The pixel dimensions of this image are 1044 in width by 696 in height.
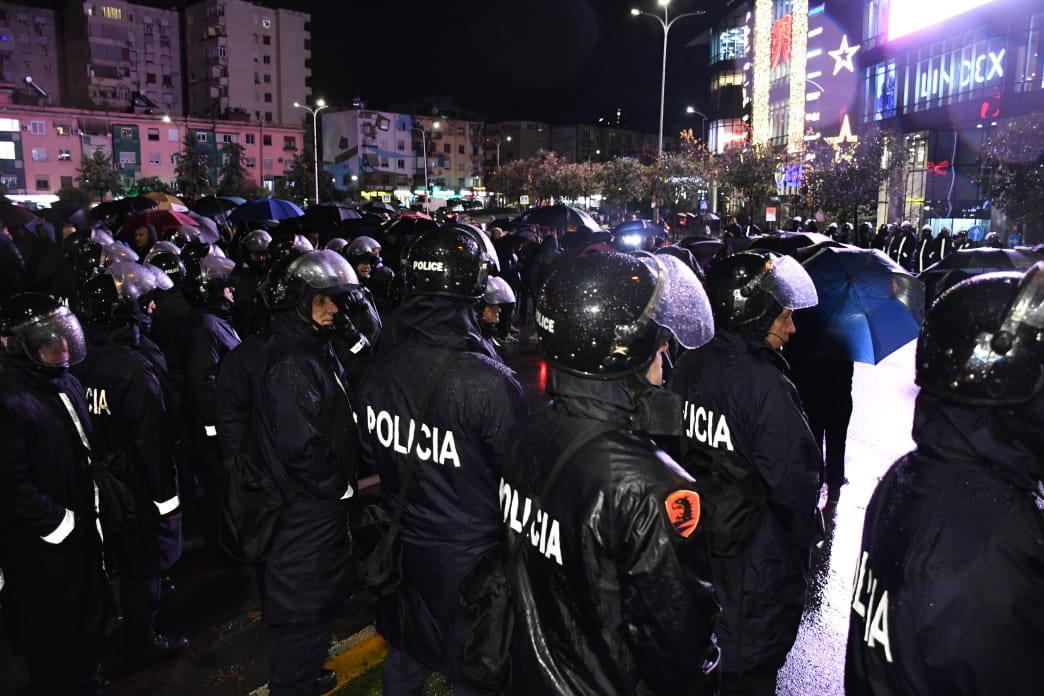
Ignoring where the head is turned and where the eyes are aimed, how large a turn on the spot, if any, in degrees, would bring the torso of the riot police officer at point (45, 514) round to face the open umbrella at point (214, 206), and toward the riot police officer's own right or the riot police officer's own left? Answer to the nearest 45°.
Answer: approximately 135° to the riot police officer's own left

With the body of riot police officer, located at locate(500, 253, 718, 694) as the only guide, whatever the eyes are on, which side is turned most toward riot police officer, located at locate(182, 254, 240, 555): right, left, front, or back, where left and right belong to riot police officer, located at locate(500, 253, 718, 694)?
left

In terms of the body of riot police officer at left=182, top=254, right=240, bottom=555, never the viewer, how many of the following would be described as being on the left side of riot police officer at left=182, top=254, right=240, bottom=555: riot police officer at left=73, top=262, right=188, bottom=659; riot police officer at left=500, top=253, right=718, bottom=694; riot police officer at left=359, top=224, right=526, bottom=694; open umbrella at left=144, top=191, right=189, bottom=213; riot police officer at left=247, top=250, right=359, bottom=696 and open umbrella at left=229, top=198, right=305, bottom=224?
2

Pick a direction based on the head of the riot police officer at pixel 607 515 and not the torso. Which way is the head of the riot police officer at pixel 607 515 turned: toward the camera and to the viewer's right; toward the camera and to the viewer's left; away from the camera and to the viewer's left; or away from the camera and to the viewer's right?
away from the camera and to the viewer's right

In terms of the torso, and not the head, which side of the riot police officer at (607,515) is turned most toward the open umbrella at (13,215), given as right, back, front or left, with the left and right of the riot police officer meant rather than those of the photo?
left

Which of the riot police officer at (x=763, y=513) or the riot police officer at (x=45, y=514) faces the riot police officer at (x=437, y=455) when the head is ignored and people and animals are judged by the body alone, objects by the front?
the riot police officer at (x=45, y=514)

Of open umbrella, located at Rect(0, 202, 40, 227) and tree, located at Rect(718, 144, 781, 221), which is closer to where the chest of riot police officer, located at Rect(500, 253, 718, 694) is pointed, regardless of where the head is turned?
the tree

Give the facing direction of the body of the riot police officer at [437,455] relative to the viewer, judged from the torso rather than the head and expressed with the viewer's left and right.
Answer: facing away from the viewer and to the right of the viewer

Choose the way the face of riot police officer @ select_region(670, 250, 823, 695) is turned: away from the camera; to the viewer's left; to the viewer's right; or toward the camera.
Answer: to the viewer's right
